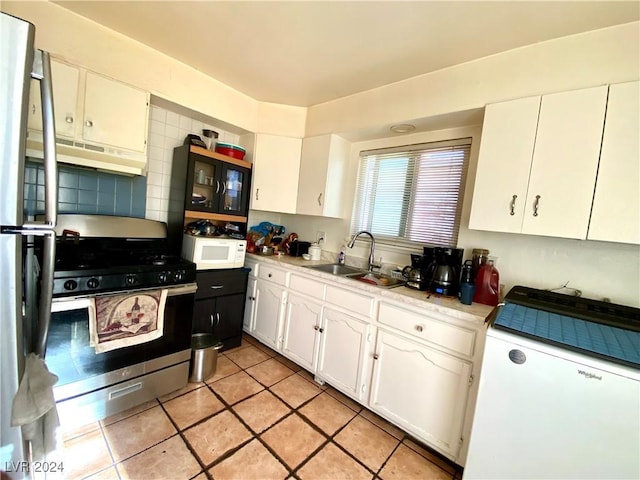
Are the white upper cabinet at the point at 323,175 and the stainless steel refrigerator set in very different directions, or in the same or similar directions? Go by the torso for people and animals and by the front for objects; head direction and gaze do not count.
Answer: very different directions

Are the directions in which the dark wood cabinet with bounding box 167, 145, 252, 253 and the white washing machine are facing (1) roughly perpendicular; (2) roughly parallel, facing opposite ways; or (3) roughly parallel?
roughly perpendicular

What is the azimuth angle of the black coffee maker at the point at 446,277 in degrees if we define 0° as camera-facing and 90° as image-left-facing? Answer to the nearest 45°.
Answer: approximately 45°

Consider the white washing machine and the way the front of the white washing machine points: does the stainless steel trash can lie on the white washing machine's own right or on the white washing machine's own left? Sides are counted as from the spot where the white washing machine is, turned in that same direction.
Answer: on the white washing machine's own right

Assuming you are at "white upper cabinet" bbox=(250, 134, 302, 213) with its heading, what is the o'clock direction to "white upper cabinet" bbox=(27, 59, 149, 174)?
"white upper cabinet" bbox=(27, 59, 149, 174) is roughly at 2 o'clock from "white upper cabinet" bbox=(250, 134, 302, 213).

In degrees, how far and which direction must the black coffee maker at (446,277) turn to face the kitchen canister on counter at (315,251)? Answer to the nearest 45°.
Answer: approximately 45° to its right

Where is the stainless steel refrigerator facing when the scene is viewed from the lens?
facing to the right of the viewer

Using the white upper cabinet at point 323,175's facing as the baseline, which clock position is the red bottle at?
The red bottle is roughly at 9 o'clock from the white upper cabinet.
